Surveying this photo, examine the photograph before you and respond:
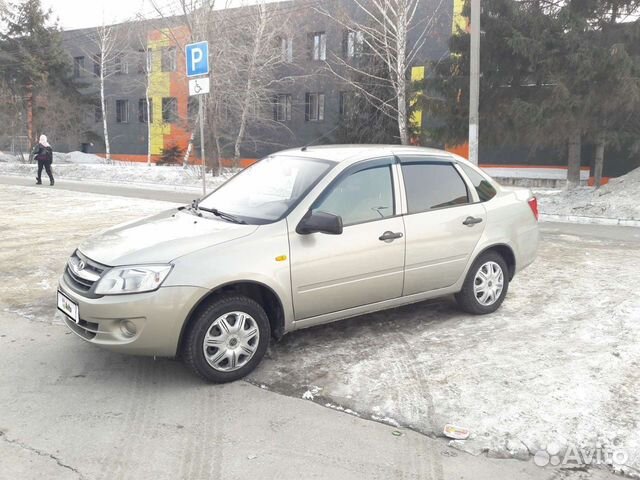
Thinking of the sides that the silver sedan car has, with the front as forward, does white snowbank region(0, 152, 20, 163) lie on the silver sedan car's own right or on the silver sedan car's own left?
on the silver sedan car's own right

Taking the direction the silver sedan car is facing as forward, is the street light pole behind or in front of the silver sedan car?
behind

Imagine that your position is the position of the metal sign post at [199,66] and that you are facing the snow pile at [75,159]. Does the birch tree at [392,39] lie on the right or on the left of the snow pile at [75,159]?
right

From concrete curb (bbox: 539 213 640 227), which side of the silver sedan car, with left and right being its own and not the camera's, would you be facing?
back

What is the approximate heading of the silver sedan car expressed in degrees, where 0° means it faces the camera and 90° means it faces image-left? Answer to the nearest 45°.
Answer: approximately 45°

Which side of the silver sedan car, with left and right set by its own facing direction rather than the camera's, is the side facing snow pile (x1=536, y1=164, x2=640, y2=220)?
back

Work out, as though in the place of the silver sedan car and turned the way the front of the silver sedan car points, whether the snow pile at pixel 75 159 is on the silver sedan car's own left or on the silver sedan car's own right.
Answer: on the silver sedan car's own right

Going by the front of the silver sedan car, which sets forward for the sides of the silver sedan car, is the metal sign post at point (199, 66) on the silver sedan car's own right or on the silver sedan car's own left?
on the silver sedan car's own right

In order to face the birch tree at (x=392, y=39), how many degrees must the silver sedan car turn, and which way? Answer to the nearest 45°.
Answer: approximately 135° to its right
